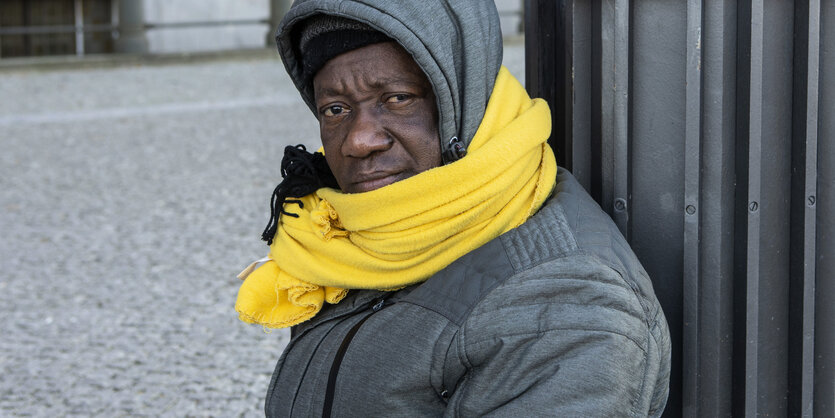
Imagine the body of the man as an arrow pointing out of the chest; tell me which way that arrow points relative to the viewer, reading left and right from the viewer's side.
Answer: facing the viewer and to the left of the viewer

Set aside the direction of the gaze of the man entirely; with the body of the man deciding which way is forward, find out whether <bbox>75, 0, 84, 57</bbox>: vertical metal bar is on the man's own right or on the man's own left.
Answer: on the man's own right
